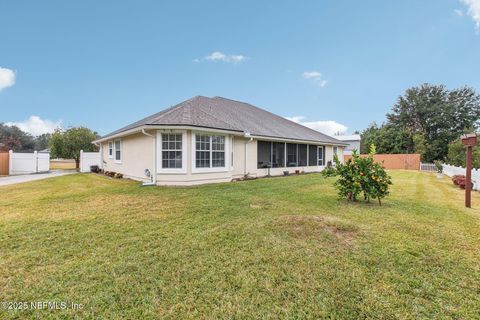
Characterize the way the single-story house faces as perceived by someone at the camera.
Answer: facing away from the viewer and to the left of the viewer

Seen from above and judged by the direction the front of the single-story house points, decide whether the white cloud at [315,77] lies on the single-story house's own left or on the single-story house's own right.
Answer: on the single-story house's own right

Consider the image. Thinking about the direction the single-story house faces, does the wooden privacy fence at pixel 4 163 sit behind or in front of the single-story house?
in front

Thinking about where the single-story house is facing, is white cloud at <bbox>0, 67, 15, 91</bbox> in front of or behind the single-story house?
in front

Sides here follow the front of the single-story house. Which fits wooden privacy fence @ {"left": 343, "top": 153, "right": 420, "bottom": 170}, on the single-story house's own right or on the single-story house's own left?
on the single-story house's own right
